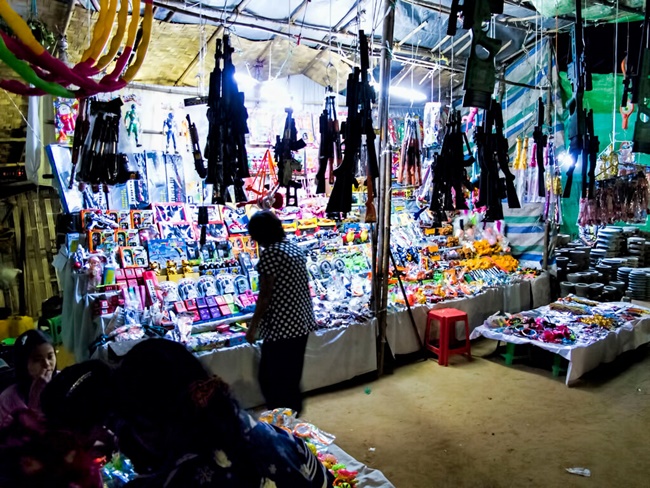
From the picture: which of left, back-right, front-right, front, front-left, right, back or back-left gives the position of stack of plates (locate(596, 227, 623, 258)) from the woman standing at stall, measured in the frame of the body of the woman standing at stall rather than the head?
right

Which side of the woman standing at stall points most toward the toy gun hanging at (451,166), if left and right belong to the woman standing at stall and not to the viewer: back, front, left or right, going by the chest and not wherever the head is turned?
right

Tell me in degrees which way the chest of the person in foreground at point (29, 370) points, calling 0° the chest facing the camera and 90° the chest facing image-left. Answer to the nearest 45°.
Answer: approximately 315°

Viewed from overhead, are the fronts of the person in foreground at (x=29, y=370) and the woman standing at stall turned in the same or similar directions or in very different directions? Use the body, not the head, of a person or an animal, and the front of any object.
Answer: very different directions

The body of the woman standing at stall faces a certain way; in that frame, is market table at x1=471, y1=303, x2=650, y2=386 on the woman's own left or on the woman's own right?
on the woman's own right

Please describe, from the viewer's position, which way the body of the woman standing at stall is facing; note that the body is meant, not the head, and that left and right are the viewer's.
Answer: facing away from the viewer and to the left of the viewer

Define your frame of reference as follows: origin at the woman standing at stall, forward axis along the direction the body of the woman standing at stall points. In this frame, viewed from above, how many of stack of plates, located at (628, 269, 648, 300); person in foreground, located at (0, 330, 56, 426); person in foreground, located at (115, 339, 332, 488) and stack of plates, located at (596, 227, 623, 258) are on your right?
2

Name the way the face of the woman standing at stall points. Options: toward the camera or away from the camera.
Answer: away from the camera

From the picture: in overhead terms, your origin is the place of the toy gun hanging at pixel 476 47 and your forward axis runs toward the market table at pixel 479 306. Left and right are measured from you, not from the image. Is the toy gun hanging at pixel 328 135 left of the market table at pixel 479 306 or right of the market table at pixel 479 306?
left

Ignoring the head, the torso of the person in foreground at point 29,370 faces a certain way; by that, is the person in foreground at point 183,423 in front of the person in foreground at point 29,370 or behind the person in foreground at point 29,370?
in front

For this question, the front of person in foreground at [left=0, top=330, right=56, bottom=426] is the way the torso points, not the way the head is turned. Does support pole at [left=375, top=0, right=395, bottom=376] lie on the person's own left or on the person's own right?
on the person's own left
